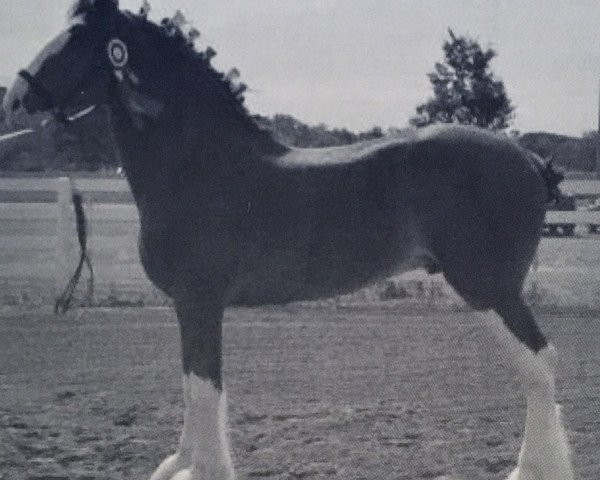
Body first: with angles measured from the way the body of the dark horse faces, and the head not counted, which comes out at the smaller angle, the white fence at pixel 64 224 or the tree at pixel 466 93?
the white fence

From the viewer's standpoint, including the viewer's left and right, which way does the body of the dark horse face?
facing to the left of the viewer

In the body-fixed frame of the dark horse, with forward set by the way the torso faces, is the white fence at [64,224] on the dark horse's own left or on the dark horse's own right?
on the dark horse's own right

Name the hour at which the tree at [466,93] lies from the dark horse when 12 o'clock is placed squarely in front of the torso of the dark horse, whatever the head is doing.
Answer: The tree is roughly at 4 o'clock from the dark horse.
